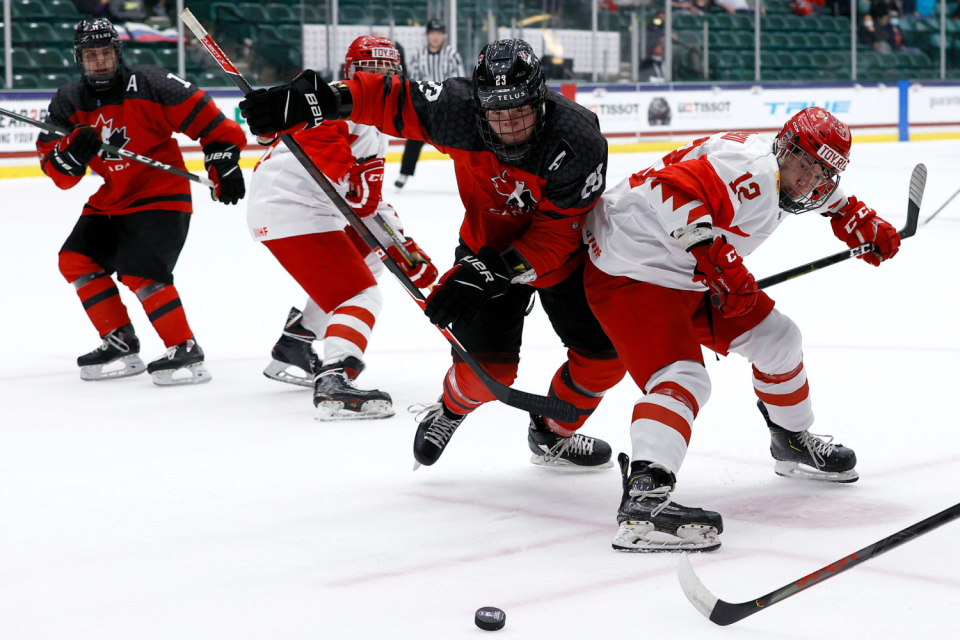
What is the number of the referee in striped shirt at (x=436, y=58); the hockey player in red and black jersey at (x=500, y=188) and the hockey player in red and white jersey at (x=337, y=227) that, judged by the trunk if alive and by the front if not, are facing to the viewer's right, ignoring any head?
1

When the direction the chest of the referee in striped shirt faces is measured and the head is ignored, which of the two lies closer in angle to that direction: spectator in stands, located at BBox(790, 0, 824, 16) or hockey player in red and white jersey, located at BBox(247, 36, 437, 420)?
the hockey player in red and white jersey

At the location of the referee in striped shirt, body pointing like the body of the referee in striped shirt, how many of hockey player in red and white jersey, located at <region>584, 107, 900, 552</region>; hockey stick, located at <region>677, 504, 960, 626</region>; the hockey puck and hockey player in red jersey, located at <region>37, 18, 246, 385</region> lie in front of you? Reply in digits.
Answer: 4

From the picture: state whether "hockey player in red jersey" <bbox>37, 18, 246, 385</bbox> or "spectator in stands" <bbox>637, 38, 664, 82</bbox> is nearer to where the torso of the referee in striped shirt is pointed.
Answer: the hockey player in red jersey

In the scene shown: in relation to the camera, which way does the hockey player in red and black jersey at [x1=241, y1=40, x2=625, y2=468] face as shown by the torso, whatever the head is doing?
toward the camera

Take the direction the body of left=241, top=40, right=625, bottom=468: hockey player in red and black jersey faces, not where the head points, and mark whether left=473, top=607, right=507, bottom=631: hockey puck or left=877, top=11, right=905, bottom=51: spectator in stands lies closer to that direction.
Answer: the hockey puck

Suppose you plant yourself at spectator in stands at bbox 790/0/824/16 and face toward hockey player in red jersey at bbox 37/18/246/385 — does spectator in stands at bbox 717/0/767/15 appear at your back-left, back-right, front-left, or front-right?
front-right

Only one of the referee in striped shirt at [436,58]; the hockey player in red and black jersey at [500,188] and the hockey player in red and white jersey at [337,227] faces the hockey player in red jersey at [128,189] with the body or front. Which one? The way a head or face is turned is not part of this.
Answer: the referee in striped shirt
